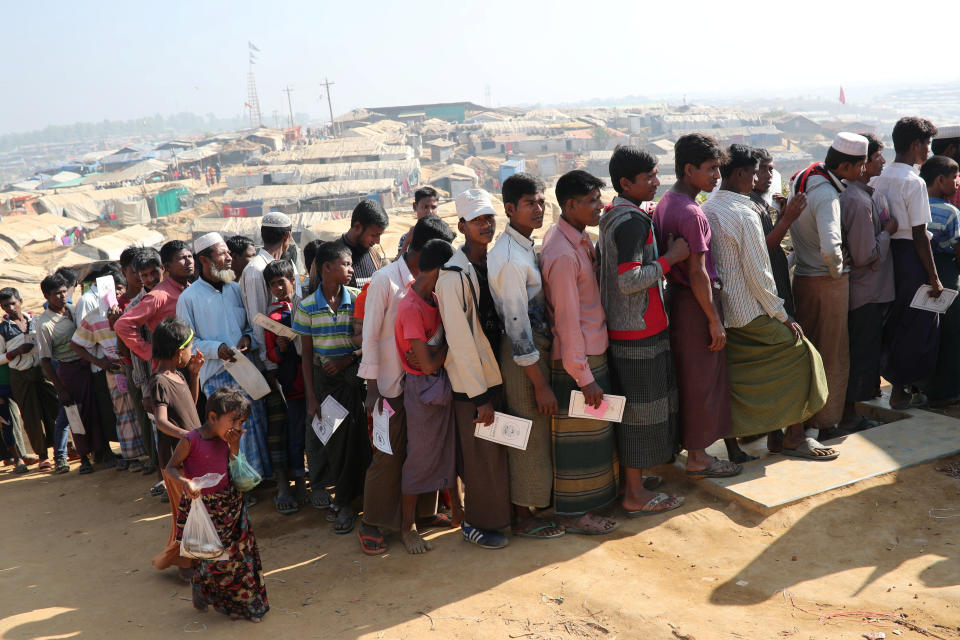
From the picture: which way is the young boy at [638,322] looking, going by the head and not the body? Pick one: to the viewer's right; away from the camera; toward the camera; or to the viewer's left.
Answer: to the viewer's right

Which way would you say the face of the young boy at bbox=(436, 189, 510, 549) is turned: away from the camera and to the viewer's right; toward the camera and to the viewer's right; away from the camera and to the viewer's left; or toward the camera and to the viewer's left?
toward the camera and to the viewer's right
